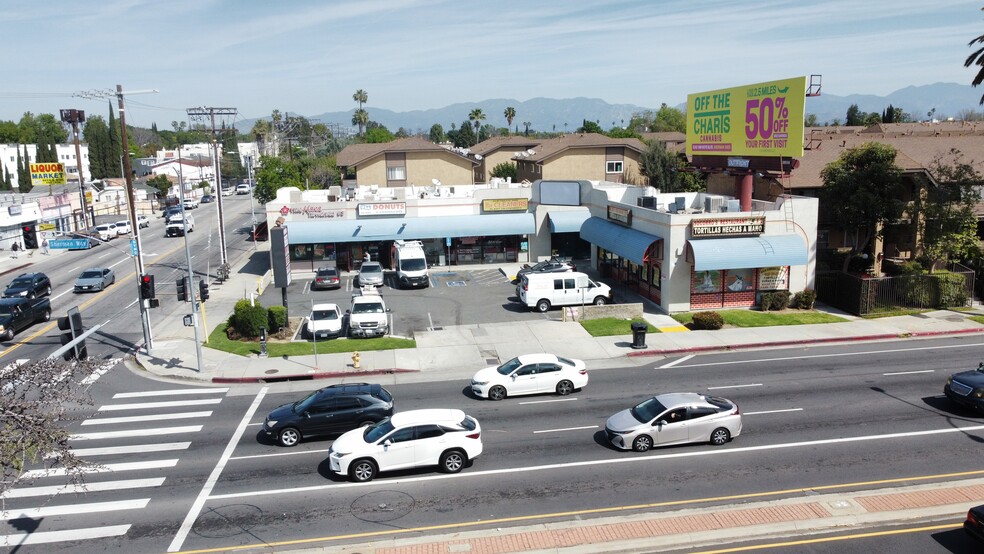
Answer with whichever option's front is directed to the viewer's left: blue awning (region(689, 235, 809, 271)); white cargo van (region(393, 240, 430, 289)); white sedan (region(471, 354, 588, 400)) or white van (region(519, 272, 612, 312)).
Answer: the white sedan

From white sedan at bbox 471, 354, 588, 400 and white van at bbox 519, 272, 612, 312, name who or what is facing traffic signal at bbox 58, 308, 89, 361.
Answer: the white sedan

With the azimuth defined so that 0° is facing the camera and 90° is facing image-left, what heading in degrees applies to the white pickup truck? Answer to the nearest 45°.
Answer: approximately 0°

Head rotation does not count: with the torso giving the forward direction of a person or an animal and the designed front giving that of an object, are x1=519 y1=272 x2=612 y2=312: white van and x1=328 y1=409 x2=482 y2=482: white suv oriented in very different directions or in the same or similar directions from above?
very different directions

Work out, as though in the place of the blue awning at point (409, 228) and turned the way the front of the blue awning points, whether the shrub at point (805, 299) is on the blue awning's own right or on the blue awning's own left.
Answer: on the blue awning's own left

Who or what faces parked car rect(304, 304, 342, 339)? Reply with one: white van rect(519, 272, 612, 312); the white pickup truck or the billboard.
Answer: the billboard

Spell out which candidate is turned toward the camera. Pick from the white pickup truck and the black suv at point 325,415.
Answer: the white pickup truck

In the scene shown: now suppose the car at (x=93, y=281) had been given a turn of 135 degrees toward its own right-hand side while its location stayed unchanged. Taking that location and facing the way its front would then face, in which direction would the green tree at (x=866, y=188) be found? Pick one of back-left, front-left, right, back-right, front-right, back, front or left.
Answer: back-right

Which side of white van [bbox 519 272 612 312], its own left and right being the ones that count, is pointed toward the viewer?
right

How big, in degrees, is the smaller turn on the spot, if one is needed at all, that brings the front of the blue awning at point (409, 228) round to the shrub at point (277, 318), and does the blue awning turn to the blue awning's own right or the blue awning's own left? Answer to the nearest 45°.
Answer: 0° — it already faces it

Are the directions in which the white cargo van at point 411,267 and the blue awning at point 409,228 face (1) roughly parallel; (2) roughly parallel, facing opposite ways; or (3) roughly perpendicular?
roughly parallel

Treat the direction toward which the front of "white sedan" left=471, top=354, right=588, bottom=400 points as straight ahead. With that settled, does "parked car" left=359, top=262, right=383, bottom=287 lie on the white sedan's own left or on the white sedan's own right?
on the white sedan's own right

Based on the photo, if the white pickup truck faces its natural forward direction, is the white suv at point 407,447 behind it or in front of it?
in front

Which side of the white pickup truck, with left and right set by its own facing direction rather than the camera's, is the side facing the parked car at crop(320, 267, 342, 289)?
back

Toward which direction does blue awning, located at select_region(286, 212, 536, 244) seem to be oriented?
toward the camera

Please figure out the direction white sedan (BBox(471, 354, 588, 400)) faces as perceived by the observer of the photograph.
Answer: facing to the left of the viewer

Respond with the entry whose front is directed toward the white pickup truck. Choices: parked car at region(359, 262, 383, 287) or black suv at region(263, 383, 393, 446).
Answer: the parked car

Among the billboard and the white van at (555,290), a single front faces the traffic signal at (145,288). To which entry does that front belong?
the billboard

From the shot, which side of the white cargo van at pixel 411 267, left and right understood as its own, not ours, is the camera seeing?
front

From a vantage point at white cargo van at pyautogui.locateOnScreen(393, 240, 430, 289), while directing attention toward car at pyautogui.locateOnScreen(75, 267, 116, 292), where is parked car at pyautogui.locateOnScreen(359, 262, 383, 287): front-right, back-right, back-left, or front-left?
front-left
